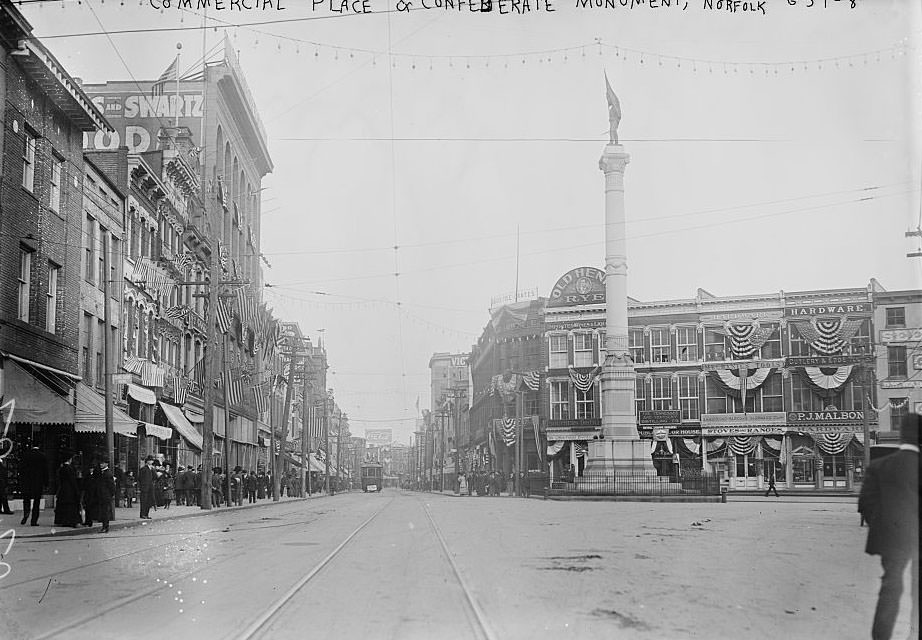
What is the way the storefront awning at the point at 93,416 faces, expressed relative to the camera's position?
facing to the right of the viewer

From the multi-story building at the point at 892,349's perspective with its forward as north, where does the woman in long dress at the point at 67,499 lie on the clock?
The woman in long dress is roughly at 1 o'clock from the multi-story building.

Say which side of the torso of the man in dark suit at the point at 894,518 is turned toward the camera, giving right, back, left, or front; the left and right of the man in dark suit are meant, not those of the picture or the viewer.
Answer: back

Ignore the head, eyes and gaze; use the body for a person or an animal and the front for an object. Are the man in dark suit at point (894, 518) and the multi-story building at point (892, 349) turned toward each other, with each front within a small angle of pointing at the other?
yes

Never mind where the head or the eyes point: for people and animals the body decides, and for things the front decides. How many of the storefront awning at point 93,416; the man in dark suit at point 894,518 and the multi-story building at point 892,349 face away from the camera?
1

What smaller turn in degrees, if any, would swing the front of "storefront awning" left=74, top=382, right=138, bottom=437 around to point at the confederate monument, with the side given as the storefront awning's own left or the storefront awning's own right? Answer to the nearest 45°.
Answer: approximately 45° to the storefront awning's own left

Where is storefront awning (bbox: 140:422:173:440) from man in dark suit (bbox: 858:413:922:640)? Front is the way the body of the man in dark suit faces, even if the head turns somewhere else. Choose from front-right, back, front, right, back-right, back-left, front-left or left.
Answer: front-left

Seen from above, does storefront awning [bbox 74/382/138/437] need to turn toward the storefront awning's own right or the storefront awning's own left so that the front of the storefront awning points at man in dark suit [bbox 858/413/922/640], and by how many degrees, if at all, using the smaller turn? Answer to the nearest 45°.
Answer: approximately 90° to the storefront awning's own right

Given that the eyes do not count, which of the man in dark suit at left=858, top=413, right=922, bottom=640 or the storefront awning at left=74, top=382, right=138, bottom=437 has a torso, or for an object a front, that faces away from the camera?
the man in dark suit

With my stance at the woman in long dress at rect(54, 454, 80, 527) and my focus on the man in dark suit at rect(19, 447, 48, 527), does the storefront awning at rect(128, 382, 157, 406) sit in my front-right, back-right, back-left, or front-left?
back-right

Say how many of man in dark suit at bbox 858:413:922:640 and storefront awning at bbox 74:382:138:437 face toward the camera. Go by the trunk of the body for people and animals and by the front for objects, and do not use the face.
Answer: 0

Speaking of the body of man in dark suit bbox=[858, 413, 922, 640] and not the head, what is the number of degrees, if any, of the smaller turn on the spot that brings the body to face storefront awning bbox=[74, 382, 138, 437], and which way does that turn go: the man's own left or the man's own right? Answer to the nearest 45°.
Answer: approximately 45° to the man's own left

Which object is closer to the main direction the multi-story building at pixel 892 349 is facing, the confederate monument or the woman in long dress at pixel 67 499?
the woman in long dress

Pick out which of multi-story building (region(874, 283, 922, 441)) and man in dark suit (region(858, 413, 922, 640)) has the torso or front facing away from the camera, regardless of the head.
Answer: the man in dark suit
